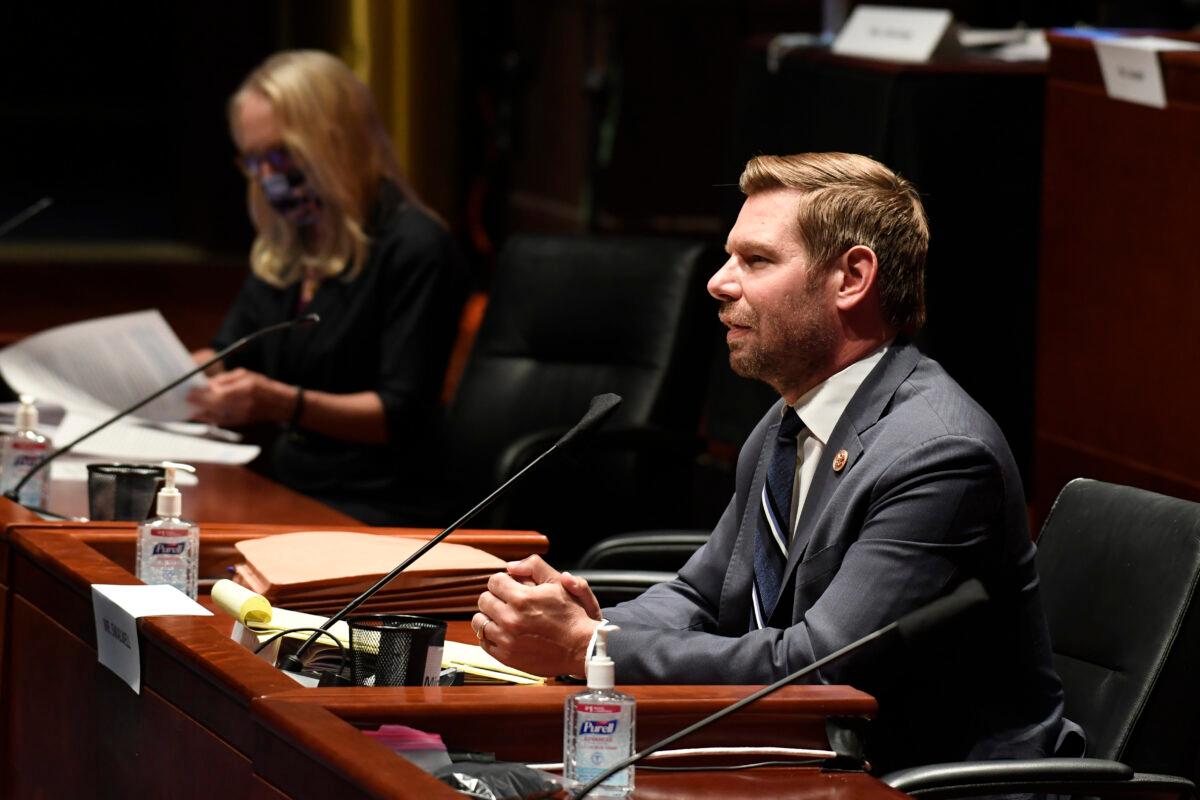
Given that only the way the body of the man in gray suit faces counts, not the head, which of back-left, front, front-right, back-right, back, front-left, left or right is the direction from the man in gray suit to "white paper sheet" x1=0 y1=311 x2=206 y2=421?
right

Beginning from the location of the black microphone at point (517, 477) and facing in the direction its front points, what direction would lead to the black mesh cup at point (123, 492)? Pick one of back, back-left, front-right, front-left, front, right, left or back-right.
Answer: back-left

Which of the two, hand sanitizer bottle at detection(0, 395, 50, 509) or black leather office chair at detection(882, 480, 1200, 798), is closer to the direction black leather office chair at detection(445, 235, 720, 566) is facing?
the hand sanitizer bottle

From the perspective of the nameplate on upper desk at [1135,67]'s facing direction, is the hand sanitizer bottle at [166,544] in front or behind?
in front

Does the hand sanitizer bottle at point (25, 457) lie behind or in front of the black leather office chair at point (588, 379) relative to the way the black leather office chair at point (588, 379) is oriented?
in front

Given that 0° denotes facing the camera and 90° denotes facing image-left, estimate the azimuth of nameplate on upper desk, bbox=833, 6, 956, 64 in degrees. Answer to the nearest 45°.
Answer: approximately 45°

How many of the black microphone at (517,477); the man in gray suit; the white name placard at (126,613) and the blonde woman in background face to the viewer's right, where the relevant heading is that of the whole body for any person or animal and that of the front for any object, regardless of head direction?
1

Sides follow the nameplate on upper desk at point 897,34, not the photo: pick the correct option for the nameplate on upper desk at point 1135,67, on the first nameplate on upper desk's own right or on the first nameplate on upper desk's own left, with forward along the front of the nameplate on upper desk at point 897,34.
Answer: on the first nameplate on upper desk's own left

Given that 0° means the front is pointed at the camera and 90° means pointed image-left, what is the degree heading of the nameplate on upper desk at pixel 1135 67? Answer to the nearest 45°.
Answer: approximately 45°

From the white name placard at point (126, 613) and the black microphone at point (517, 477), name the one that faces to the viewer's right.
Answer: the black microphone

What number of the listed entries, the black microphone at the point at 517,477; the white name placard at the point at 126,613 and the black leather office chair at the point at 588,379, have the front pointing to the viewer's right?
1

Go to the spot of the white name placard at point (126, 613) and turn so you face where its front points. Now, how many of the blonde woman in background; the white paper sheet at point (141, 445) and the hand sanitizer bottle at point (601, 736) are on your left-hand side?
1

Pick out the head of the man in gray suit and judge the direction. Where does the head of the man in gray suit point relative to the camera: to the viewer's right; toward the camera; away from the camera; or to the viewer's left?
to the viewer's left

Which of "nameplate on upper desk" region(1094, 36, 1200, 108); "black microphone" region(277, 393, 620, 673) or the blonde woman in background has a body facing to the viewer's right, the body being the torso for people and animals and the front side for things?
the black microphone
